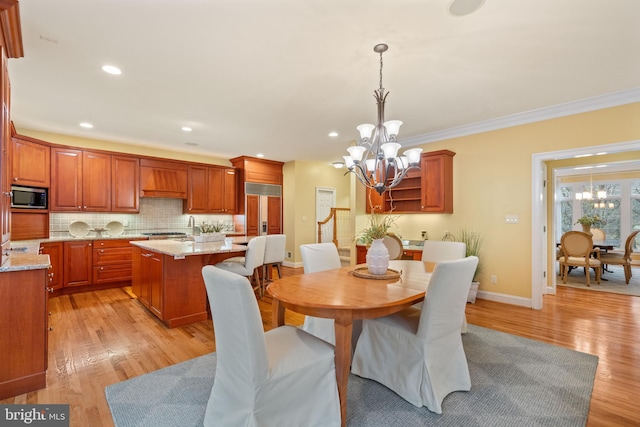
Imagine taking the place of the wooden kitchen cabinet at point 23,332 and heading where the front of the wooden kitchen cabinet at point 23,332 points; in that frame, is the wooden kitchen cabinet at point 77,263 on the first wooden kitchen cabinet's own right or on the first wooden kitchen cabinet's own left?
on the first wooden kitchen cabinet's own left

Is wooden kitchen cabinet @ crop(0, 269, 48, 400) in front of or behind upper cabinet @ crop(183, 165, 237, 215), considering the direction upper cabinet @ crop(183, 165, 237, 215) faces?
in front

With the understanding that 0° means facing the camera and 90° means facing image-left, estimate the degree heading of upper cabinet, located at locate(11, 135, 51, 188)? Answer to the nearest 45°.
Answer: approximately 315°

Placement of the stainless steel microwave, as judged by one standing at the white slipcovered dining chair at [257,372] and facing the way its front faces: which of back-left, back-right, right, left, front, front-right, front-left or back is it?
left

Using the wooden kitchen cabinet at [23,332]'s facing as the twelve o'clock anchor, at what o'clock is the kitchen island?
The kitchen island is roughly at 11 o'clock from the wooden kitchen cabinet.

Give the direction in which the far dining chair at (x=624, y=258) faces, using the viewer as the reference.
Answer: facing to the left of the viewer

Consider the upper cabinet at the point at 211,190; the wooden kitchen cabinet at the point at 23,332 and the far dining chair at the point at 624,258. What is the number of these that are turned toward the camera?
1

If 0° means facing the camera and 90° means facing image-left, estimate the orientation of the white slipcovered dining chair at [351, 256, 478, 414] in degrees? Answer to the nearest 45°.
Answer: approximately 135°

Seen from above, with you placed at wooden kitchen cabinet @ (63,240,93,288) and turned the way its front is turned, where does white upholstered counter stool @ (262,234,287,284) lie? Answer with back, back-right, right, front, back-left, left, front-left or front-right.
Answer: front-left

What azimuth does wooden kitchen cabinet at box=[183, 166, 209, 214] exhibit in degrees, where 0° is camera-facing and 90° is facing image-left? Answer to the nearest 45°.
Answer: approximately 0°

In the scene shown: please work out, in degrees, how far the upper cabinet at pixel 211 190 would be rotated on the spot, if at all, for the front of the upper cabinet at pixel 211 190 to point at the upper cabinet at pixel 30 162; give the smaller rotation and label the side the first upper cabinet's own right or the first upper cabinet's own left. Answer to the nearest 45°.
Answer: approximately 45° to the first upper cabinet's own right

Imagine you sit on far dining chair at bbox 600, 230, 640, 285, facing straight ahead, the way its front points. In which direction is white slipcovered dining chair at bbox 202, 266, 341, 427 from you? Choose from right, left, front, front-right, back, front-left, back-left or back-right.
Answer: left
